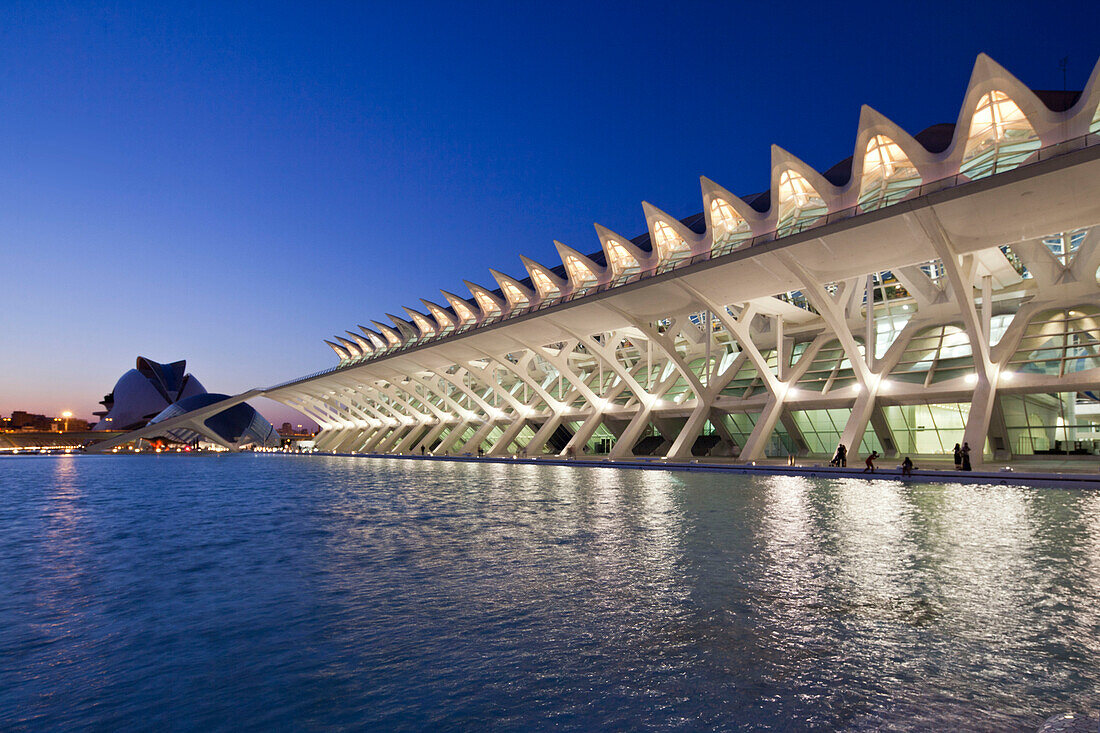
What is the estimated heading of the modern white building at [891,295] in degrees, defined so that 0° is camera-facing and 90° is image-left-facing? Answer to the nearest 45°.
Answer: approximately 45°
